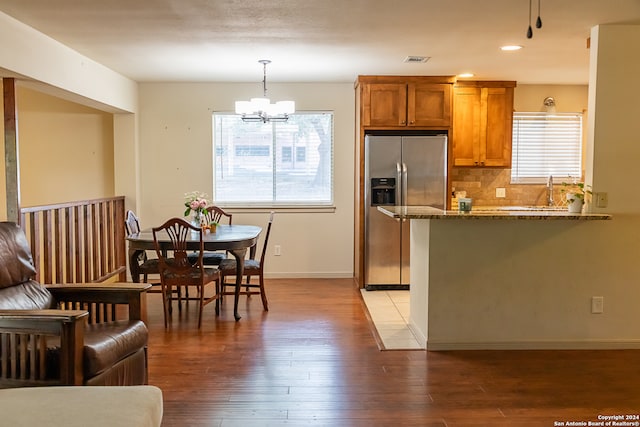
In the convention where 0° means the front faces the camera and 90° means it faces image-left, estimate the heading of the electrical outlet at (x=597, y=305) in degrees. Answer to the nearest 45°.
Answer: approximately 0°

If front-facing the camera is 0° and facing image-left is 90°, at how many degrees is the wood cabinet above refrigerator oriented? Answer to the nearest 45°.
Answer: approximately 0°

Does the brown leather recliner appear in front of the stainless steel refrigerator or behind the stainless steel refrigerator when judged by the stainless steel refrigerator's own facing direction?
in front

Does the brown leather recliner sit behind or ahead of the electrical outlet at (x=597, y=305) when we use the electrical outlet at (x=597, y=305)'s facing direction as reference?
ahead

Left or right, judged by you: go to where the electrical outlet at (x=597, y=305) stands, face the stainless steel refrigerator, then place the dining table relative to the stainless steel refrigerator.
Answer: left

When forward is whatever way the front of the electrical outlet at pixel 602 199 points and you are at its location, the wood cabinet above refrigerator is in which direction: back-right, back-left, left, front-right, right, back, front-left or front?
back-right

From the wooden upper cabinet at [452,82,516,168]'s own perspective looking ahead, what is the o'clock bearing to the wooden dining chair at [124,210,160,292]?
The wooden dining chair is roughly at 2 o'clock from the wooden upper cabinet.
